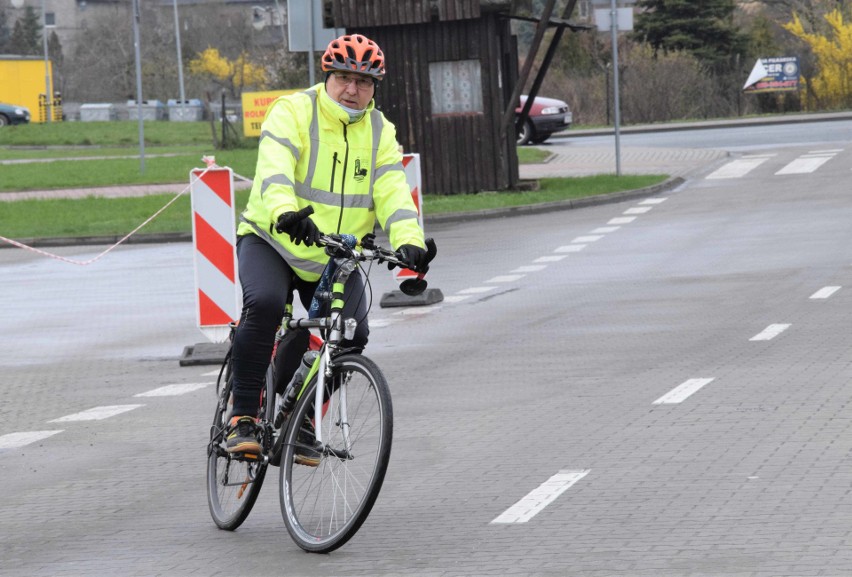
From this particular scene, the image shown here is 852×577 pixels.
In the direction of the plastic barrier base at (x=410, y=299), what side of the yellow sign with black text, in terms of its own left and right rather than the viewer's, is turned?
front

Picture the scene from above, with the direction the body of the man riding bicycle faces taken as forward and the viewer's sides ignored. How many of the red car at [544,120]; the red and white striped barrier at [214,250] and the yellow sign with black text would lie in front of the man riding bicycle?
0

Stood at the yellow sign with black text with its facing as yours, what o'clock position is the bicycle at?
The bicycle is roughly at 12 o'clock from the yellow sign with black text.

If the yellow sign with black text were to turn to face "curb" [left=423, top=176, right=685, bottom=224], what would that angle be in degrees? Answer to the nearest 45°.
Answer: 0° — it already faces it

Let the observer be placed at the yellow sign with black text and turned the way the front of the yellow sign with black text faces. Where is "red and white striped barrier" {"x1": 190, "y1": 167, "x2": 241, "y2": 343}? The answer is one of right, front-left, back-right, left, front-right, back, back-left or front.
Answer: front

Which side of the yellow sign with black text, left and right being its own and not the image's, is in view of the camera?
front

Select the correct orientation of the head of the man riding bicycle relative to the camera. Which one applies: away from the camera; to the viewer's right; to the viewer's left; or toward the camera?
toward the camera

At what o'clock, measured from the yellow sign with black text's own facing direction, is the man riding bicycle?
The man riding bicycle is roughly at 12 o'clock from the yellow sign with black text.

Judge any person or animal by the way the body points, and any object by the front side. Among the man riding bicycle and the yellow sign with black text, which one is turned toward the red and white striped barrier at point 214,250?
the yellow sign with black text

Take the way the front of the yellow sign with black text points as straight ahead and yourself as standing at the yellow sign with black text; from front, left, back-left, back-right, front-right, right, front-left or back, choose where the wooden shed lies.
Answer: front

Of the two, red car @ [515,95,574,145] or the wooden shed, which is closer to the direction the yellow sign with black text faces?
the wooden shed

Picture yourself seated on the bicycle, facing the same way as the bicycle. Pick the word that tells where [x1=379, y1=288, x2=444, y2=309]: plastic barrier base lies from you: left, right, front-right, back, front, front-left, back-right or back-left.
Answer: back-left
